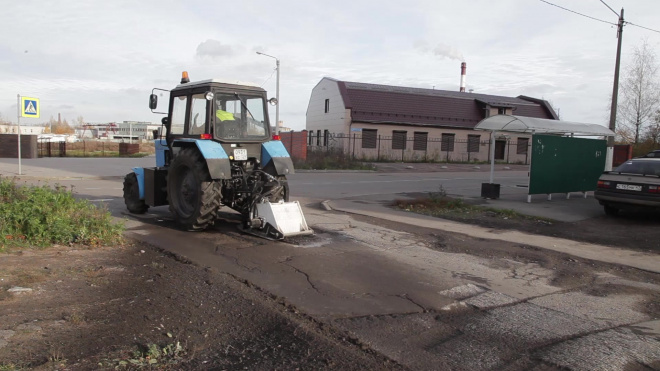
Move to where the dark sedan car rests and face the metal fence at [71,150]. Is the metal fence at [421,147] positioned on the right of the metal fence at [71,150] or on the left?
right

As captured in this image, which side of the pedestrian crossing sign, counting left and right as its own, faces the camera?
front

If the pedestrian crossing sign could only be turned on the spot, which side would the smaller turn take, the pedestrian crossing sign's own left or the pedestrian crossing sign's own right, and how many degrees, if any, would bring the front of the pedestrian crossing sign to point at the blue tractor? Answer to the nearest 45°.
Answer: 0° — it already faces it

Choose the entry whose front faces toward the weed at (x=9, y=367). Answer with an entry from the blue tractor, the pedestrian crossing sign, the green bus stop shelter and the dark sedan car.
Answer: the pedestrian crossing sign

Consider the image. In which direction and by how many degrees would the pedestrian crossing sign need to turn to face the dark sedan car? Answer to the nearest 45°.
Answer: approximately 45° to its left

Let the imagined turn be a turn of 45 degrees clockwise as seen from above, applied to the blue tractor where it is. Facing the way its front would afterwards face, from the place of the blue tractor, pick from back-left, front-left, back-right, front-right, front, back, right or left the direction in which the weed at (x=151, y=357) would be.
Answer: back

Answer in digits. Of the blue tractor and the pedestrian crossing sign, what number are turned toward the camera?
1

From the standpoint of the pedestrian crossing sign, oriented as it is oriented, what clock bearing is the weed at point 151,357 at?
The weed is roughly at 12 o'clock from the pedestrian crossing sign.

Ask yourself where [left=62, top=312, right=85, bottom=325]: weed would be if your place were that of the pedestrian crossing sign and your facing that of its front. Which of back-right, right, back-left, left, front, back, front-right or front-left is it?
front

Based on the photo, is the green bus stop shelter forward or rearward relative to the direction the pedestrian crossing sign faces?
forward

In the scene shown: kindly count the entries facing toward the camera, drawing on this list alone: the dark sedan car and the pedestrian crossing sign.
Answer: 1

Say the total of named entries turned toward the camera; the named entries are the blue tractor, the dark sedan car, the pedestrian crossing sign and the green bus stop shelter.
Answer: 1
